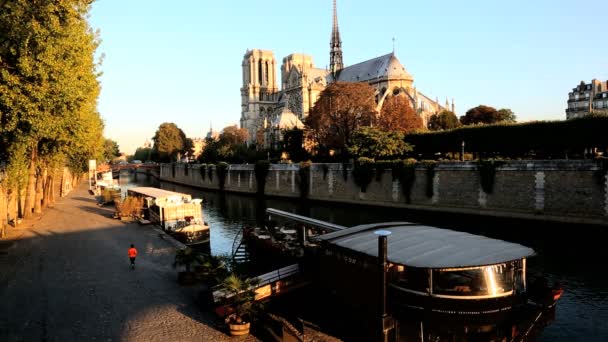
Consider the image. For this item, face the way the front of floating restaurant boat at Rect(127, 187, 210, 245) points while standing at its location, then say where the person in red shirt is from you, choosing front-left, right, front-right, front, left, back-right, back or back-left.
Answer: front-right

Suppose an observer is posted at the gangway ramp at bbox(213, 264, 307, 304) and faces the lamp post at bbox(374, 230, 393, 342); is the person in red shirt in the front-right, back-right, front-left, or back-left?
back-right

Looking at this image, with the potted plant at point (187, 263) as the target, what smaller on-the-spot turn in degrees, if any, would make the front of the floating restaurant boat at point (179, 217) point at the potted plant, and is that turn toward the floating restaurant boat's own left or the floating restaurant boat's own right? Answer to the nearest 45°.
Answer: approximately 45° to the floating restaurant boat's own right

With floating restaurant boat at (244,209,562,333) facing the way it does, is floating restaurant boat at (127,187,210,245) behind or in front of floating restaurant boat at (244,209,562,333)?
behind

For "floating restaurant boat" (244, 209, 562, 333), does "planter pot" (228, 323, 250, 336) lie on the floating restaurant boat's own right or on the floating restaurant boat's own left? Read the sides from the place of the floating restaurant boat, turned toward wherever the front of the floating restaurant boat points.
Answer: on the floating restaurant boat's own right

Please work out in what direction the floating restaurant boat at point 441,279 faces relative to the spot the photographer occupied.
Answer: facing the viewer and to the right of the viewer

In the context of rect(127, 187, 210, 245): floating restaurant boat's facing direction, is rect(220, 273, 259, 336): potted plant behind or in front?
in front

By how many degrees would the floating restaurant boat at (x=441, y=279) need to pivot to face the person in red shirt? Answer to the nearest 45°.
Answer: approximately 135° to its right

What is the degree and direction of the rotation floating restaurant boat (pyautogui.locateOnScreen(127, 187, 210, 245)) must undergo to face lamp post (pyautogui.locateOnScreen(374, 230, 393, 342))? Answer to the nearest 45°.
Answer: approximately 45° to its right

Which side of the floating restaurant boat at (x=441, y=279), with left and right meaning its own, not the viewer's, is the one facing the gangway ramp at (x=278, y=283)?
right

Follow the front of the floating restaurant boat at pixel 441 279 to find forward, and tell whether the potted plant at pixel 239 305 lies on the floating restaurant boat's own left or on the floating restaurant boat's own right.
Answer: on the floating restaurant boat's own right

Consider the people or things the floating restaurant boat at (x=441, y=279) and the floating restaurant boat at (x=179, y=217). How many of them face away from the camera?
0
